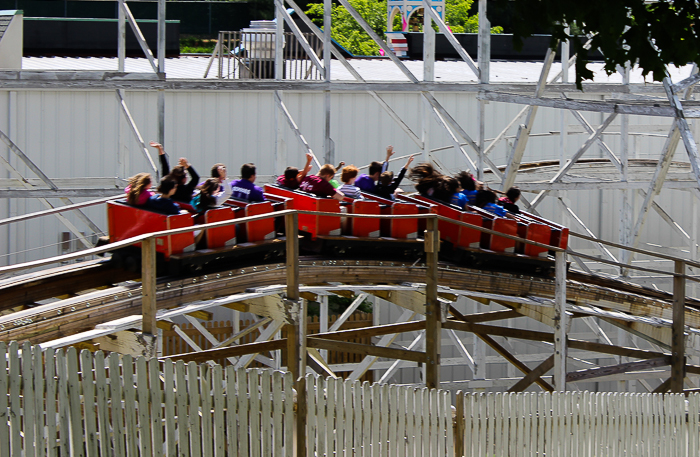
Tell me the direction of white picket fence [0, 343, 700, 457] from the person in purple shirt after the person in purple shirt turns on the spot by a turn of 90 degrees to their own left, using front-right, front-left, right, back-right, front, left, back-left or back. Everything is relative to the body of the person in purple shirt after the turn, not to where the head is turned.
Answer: back-left

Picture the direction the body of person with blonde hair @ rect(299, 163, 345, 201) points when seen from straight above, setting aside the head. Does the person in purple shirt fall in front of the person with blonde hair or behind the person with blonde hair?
behind

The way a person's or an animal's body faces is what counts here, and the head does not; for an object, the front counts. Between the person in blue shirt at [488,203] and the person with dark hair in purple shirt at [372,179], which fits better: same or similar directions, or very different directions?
same or similar directions

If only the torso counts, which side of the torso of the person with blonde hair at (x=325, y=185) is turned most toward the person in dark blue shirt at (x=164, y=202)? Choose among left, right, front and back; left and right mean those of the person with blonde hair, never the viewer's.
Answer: back

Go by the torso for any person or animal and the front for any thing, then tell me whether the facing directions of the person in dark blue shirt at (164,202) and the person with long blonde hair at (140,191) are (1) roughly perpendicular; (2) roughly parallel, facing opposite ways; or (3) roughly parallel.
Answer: roughly parallel

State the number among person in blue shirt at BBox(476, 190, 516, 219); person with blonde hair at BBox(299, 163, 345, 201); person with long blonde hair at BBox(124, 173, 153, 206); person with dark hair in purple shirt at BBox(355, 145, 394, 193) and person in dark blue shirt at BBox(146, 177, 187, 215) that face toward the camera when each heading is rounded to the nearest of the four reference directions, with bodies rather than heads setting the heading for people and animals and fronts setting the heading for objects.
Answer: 0

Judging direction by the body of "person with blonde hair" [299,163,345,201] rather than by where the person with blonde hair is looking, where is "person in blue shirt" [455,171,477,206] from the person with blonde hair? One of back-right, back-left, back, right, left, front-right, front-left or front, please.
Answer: front

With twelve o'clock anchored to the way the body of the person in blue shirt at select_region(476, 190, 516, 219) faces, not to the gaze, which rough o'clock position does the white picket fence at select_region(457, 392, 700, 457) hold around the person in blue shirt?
The white picket fence is roughly at 4 o'clock from the person in blue shirt.

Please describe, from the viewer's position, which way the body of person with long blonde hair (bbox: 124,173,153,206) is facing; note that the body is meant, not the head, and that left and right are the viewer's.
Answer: facing away from the viewer and to the right of the viewer

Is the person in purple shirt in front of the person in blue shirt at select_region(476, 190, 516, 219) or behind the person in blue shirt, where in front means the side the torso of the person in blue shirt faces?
behind

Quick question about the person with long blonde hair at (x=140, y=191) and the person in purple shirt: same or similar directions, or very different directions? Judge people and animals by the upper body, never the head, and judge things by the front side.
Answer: same or similar directions

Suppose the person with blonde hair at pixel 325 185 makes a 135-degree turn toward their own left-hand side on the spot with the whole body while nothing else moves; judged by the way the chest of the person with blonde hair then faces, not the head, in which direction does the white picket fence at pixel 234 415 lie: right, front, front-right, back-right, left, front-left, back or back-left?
left

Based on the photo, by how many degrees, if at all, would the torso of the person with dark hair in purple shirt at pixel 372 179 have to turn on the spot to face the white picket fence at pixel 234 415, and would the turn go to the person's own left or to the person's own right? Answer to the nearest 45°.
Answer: approximately 135° to the person's own right

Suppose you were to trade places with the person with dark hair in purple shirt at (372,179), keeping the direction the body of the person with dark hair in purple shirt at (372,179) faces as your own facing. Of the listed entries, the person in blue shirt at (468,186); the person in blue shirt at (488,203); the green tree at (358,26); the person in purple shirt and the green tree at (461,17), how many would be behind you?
1
